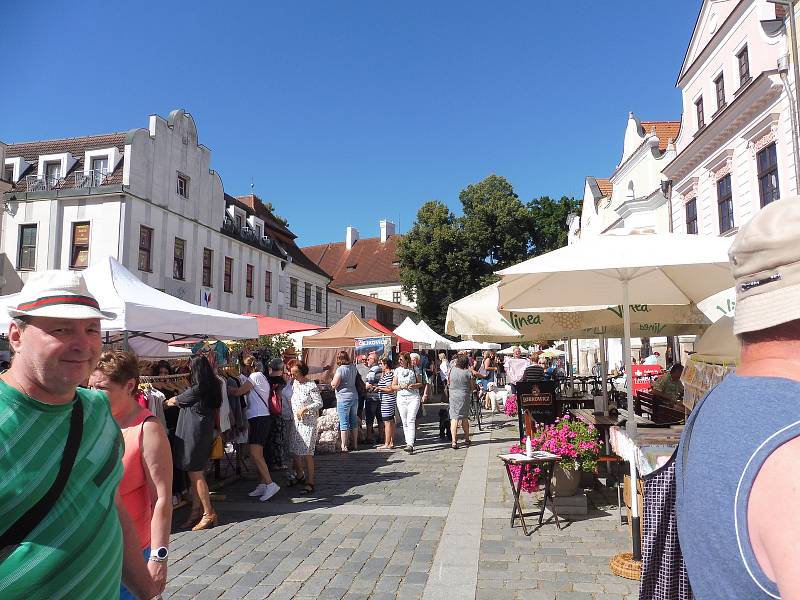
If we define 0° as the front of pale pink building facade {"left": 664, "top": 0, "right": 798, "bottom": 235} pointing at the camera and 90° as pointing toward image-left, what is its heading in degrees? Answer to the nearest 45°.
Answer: approximately 45°

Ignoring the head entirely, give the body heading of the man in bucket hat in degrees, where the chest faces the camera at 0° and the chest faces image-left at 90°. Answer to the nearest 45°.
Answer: approximately 225°

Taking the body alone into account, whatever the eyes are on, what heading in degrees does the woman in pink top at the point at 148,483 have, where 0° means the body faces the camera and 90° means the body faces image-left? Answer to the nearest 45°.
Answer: approximately 45°

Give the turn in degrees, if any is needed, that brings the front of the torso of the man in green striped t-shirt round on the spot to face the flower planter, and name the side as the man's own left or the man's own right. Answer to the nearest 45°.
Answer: approximately 90° to the man's own left

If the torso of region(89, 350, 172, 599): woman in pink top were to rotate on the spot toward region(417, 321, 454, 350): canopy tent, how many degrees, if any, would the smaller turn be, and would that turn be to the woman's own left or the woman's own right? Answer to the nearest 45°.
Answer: approximately 180°

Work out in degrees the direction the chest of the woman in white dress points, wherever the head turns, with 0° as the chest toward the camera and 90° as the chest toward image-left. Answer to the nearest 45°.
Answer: approximately 45°

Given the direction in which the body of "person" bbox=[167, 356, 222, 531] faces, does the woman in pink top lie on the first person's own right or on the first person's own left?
on the first person's own left

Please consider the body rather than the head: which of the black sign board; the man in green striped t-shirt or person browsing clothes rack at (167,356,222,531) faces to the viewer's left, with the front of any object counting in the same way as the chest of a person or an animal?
the person browsing clothes rack

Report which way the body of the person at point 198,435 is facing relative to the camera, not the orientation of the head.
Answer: to the viewer's left

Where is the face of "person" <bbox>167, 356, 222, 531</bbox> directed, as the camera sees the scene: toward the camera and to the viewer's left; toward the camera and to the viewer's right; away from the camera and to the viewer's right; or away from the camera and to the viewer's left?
away from the camera and to the viewer's left
